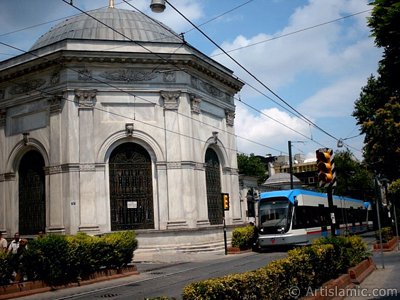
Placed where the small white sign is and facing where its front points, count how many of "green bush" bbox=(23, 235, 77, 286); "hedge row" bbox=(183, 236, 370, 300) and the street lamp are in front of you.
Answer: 3

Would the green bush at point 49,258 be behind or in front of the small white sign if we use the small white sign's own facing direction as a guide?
in front

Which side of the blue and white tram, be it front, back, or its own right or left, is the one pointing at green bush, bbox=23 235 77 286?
front

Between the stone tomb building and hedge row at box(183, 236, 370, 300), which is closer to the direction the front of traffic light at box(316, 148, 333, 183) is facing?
the hedge row

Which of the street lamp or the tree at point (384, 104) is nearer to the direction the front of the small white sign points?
the street lamp

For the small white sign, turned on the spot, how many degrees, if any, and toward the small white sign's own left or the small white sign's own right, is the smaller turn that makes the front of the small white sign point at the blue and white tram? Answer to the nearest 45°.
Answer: approximately 90° to the small white sign's own left

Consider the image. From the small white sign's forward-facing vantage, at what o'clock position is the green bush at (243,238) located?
The green bush is roughly at 9 o'clock from the small white sign.

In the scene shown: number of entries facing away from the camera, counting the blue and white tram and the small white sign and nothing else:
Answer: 0

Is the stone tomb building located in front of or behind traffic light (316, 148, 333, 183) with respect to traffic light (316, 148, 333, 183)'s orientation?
behind

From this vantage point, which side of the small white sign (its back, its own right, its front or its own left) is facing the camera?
front

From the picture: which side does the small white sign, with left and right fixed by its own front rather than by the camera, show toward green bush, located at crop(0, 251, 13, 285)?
front

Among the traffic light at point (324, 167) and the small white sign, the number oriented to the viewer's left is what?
0

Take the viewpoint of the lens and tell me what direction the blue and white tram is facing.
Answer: facing the viewer and to the left of the viewer

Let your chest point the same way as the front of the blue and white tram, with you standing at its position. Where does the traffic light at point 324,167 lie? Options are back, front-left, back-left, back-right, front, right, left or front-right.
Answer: front-left
